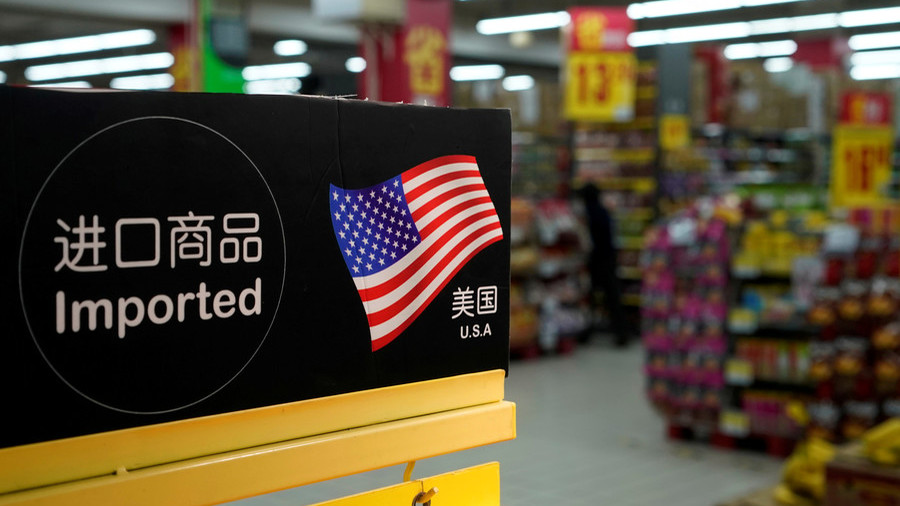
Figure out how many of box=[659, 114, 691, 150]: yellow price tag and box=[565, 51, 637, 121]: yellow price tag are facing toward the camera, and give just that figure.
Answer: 2

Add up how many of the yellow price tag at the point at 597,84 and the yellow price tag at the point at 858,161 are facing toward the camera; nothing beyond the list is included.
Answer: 2

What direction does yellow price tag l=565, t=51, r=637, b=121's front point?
toward the camera

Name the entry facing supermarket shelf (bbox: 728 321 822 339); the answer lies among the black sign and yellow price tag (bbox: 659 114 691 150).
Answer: the yellow price tag

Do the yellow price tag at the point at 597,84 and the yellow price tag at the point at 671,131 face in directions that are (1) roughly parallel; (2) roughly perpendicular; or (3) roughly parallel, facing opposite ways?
roughly parallel

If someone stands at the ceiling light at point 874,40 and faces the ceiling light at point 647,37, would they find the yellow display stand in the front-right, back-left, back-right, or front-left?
front-left

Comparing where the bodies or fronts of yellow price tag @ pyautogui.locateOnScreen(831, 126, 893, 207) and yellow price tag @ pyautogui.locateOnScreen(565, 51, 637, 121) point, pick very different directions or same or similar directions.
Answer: same or similar directions

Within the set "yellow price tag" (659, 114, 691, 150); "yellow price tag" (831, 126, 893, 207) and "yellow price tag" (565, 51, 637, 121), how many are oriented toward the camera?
3

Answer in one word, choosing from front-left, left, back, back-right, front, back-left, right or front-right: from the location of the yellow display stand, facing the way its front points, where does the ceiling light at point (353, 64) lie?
back-left

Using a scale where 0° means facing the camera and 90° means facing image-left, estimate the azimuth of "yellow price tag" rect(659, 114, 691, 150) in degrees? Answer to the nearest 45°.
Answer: approximately 0°
